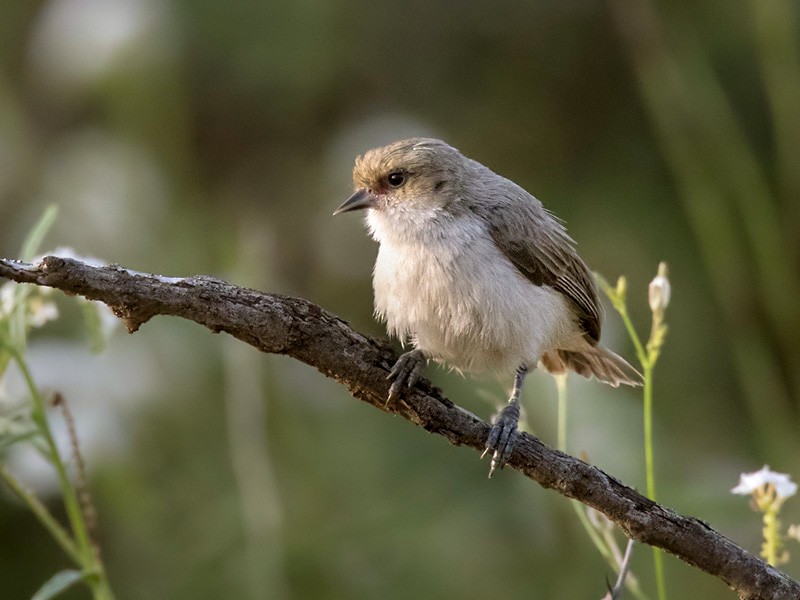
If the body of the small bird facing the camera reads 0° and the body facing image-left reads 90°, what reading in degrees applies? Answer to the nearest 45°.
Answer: approximately 45°
